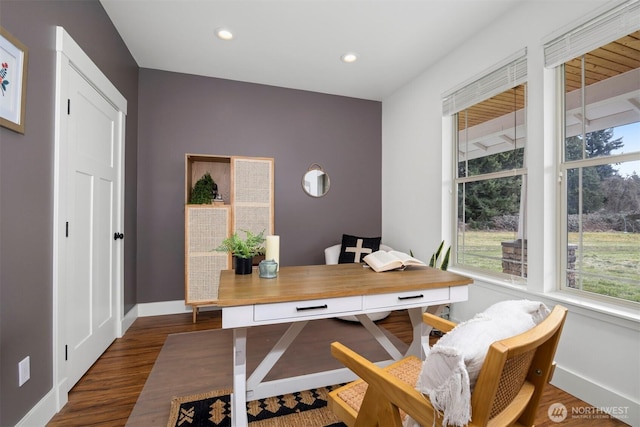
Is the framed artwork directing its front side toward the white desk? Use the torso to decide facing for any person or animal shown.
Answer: yes

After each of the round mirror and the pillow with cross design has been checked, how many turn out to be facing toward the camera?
2

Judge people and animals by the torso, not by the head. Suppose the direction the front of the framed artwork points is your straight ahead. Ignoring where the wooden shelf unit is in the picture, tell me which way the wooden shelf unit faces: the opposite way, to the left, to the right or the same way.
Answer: to the right

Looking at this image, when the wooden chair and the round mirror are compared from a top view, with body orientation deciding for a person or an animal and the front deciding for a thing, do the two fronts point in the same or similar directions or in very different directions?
very different directions

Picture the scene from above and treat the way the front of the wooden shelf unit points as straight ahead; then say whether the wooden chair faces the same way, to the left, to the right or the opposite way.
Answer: the opposite way

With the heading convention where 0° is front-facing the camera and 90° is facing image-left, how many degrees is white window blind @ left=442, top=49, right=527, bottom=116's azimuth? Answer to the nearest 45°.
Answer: approximately 45°

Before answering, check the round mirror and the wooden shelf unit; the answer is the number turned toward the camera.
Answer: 2

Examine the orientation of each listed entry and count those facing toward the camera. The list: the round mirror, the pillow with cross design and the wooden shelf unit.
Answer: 3

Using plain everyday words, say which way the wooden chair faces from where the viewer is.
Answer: facing away from the viewer and to the left of the viewer

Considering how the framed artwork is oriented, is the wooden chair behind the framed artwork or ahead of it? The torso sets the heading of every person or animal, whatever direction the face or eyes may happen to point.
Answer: ahead

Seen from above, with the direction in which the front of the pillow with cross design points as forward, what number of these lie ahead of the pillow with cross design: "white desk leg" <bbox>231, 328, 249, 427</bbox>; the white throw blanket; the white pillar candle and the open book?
4

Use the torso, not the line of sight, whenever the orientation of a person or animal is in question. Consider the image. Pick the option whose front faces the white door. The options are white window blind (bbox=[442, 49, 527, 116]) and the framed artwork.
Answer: the white window blind

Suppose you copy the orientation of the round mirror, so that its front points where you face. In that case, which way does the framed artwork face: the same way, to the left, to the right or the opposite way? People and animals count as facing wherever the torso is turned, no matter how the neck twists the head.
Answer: to the left
